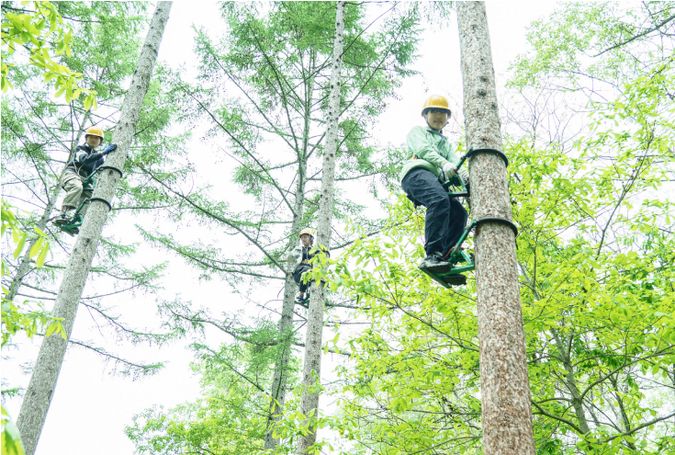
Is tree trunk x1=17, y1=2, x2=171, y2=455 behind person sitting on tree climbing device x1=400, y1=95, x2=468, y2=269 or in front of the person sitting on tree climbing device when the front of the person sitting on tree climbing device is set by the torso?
behind

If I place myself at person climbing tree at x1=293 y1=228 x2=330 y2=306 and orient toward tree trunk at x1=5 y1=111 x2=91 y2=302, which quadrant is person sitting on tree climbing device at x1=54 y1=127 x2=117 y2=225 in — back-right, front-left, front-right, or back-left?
front-left

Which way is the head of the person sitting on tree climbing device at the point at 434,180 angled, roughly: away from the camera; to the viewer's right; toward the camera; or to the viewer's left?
toward the camera

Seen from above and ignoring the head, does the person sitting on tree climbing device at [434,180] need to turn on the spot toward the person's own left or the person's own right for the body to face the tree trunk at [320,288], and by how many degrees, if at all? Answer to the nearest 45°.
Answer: approximately 180°

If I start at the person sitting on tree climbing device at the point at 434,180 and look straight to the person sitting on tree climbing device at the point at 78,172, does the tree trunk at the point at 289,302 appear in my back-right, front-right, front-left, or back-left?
front-right

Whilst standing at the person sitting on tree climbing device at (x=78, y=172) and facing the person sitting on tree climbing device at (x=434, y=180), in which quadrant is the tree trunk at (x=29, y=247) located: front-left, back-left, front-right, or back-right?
back-left

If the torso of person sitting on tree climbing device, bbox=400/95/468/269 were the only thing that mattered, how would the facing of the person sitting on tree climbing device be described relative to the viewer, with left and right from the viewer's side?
facing the viewer and to the right of the viewer

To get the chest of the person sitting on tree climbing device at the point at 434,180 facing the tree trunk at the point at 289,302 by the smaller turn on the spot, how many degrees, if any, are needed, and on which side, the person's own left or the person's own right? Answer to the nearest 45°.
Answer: approximately 180°

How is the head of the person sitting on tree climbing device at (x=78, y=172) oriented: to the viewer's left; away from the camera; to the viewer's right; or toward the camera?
toward the camera

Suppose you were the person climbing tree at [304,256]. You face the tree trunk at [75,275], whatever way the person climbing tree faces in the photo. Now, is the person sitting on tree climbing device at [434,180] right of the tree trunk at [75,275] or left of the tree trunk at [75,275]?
left
